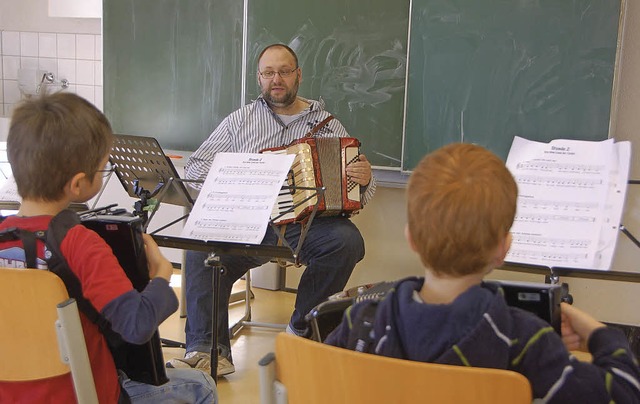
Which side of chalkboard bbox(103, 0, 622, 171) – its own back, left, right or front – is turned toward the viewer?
front

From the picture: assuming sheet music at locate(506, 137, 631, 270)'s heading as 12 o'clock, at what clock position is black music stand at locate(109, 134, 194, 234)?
The black music stand is roughly at 3 o'clock from the sheet music.

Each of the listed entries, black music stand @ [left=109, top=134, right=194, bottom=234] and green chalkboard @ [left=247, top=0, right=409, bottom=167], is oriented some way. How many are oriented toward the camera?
1

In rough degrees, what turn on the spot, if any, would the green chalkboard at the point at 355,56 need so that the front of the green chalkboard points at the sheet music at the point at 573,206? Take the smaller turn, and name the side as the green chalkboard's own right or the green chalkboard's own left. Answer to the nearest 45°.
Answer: approximately 45° to the green chalkboard's own left

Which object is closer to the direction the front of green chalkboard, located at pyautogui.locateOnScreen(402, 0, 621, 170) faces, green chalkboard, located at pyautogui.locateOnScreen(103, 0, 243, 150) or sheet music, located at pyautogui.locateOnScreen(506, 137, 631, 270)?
the sheet music

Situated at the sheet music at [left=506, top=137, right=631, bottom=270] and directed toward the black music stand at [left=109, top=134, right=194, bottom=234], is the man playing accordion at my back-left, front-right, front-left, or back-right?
front-right

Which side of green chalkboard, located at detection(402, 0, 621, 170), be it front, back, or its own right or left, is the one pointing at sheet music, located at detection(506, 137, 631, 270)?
front

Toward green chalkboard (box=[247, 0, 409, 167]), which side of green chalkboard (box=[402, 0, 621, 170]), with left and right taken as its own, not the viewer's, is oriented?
right

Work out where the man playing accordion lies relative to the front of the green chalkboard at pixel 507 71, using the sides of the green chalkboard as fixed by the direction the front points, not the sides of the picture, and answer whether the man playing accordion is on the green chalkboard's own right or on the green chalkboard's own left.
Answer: on the green chalkboard's own right
